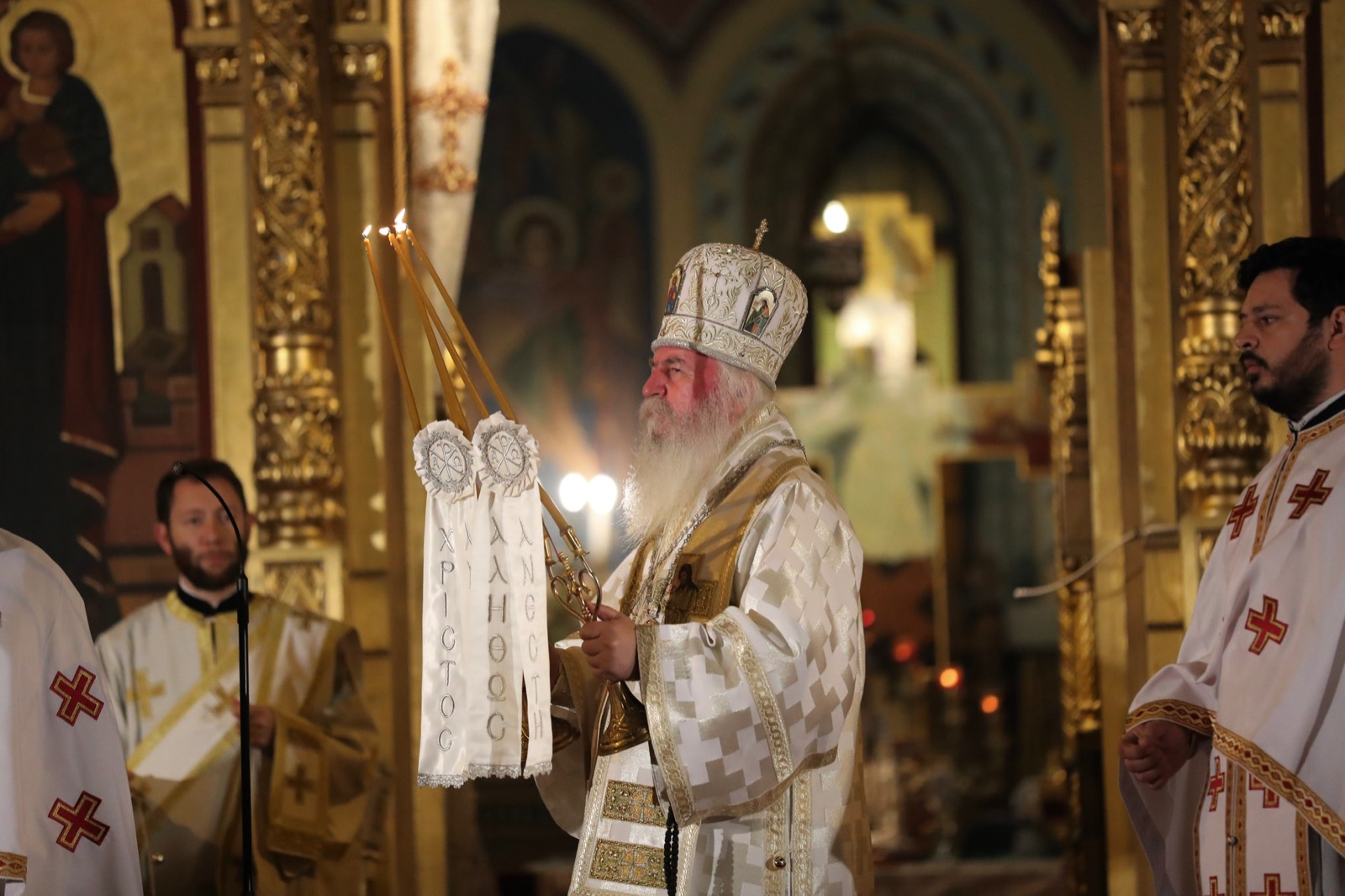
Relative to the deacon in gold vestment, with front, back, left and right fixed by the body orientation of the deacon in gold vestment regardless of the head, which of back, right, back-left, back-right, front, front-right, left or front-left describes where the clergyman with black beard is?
front-left

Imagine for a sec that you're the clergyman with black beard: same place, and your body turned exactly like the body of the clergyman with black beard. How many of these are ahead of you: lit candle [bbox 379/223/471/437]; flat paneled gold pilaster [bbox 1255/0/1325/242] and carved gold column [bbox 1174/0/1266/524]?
1

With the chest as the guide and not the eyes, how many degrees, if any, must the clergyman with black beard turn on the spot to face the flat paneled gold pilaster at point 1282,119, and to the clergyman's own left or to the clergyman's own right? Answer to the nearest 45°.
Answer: approximately 135° to the clergyman's own right

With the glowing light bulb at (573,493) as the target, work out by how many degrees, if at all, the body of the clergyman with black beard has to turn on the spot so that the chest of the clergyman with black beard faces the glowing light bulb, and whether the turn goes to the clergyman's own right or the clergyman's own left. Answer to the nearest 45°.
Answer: approximately 90° to the clergyman's own right

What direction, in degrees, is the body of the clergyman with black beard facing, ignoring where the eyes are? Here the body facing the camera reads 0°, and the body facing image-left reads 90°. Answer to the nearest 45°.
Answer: approximately 45°

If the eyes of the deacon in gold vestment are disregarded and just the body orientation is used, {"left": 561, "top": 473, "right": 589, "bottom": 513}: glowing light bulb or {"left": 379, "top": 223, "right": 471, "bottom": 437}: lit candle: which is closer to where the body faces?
the lit candle

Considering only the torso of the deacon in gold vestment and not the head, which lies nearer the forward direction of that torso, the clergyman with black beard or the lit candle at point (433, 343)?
the lit candle

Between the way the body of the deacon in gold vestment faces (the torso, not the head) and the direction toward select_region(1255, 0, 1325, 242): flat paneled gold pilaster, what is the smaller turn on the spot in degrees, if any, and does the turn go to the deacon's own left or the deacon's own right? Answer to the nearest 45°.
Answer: approximately 90° to the deacon's own left

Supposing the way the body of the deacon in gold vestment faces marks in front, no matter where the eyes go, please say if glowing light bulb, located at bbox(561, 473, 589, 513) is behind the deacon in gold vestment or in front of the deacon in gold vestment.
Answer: behind

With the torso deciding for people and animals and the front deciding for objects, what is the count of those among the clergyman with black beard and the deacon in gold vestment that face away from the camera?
0

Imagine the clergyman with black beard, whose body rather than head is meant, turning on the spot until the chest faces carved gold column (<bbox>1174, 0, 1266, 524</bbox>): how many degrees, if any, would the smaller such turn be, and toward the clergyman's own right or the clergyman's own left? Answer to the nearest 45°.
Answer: approximately 135° to the clergyman's own right

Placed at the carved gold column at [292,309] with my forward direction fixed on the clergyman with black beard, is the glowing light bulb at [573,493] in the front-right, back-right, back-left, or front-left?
back-left

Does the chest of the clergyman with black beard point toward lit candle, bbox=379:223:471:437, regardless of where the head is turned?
yes

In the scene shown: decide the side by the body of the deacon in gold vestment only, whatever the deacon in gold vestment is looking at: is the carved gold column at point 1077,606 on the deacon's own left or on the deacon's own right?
on the deacon's own left

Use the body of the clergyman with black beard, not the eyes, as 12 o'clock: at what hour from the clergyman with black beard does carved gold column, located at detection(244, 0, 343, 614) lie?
The carved gold column is roughly at 2 o'clock from the clergyman with black beard.

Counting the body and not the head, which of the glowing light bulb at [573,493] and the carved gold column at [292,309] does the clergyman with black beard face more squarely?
the carved gold column

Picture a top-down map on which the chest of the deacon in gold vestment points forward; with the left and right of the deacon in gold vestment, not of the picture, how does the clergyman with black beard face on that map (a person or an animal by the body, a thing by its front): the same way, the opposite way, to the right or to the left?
to the right
